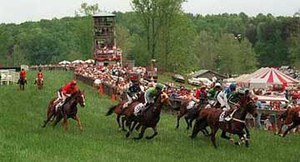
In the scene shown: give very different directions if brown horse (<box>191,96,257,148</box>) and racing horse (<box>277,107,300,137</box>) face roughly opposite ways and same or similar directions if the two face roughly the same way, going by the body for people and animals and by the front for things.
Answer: same or similar directions

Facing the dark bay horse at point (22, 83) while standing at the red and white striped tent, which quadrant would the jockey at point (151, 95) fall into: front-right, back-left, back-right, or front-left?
front-left

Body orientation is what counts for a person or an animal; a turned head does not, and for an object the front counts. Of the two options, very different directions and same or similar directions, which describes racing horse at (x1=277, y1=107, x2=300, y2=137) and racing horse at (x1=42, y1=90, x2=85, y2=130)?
same or similar directions

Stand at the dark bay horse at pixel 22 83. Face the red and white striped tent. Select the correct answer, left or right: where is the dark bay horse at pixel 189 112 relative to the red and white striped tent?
right
